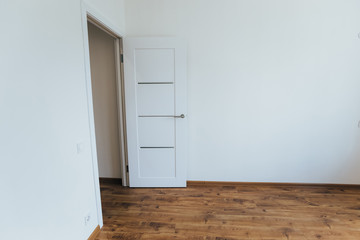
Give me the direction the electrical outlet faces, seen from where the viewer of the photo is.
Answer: facing the viewer and to the right of the viewer

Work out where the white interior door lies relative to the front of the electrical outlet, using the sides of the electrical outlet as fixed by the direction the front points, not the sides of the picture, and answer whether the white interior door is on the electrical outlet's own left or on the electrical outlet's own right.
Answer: on the electrical outlet's own left
